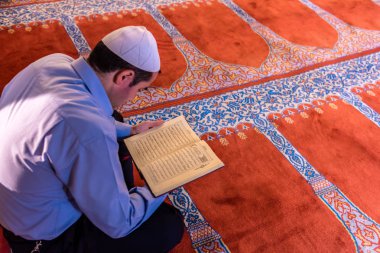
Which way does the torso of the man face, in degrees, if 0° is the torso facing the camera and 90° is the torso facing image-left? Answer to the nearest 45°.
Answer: approximately 225°

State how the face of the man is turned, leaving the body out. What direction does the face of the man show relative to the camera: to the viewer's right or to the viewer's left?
to the viewer's right
